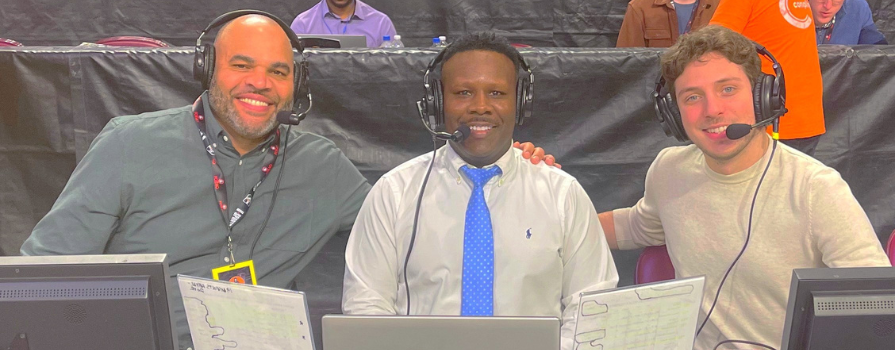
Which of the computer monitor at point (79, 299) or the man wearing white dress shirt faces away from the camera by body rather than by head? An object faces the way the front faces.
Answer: the computer monitor

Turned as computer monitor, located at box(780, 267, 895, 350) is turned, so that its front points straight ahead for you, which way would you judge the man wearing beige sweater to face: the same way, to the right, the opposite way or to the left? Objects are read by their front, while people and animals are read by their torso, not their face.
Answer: the opposite way

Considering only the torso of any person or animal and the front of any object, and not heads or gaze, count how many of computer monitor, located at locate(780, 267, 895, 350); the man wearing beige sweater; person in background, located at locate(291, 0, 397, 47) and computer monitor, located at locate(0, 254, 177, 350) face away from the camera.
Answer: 2

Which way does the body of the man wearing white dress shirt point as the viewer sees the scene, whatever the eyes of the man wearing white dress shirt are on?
toward the camera

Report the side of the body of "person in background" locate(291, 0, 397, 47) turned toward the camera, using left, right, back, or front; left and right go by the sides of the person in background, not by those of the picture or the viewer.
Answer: front

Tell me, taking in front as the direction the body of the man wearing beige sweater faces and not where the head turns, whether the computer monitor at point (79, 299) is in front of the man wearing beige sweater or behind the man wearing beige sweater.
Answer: in front

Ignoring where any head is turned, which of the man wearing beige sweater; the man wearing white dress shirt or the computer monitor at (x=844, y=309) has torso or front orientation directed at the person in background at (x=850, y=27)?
the computer monitor

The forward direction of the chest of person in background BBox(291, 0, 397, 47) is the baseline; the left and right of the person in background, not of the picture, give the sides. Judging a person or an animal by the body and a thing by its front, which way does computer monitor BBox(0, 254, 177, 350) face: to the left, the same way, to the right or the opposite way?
the opposite way

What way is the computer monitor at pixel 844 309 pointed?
away from the camera

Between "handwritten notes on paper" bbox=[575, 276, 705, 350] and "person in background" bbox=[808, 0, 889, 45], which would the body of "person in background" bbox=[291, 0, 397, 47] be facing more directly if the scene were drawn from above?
the handwritten notes on paper

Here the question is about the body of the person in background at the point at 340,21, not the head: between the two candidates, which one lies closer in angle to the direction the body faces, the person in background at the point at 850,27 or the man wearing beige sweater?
the man wearing beige sweater

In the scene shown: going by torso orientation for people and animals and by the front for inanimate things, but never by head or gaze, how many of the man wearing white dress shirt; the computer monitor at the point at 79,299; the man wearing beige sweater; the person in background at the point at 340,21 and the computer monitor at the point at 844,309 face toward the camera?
3

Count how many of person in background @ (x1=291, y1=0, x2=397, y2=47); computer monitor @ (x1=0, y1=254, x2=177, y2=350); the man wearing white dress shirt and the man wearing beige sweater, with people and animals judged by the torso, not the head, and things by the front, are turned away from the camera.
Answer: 1

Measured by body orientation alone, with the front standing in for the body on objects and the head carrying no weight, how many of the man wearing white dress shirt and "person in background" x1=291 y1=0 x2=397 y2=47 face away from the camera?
0

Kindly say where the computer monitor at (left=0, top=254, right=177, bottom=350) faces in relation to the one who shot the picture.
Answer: facing away from the viewer

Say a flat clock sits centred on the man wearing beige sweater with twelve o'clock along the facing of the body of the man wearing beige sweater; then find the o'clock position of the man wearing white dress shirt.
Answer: The man wearing white dress shirt is roughly at 2 o'clock from the man wearing beige sweater.

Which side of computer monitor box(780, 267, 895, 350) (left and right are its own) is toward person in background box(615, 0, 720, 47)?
front
